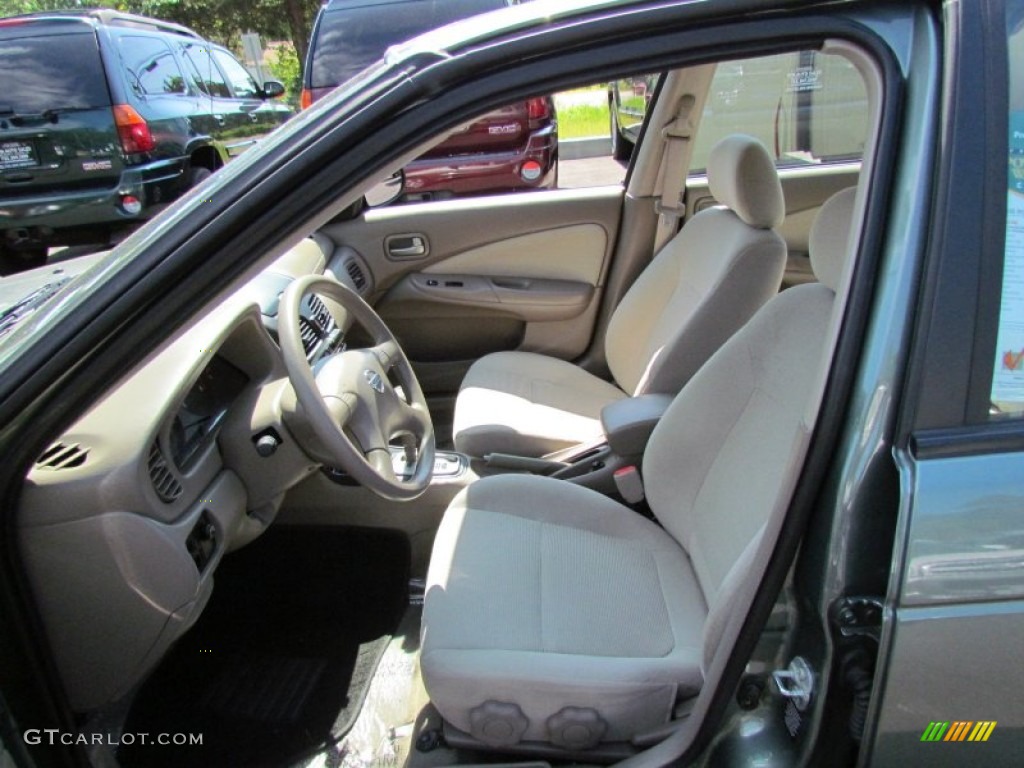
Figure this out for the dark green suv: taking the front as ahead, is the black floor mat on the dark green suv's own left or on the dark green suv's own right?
on the dark green suv's own right

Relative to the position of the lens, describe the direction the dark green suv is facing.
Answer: facing away from the viewer and to the right of the viewer

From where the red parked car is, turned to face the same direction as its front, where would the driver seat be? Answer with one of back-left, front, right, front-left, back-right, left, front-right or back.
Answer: back

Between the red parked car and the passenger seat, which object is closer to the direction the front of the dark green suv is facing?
the red parked car

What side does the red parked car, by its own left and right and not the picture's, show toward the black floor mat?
back

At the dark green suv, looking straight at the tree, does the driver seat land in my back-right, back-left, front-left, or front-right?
back-right

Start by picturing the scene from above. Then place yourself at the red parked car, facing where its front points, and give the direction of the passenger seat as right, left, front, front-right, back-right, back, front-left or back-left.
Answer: back

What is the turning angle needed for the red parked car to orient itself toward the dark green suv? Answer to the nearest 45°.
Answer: approximately 90° to its left

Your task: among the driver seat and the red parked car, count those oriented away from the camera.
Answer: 1

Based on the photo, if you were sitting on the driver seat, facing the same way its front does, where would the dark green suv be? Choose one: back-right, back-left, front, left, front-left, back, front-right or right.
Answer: front-right

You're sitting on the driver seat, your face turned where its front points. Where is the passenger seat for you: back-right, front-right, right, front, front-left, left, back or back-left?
right

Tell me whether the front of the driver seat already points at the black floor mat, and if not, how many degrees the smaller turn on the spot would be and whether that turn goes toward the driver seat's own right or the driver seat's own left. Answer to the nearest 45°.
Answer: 0° — it already faces it

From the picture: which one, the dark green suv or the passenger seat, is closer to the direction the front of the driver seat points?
the dark green suv

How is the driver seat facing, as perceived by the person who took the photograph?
facing to the left of the viewer

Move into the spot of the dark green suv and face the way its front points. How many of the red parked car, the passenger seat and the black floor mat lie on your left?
0

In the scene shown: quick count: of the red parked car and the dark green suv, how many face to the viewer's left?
0

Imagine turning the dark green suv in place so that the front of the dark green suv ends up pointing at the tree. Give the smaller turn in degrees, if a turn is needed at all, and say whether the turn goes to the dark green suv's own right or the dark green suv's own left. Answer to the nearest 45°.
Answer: approximately 45° to the dark green suv's own left

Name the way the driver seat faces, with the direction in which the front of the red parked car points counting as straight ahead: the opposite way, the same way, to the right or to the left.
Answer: to the left

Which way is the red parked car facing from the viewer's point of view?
away from the camera

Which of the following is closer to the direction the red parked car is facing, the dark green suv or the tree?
the tree

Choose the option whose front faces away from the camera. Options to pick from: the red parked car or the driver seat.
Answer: the red parked car
